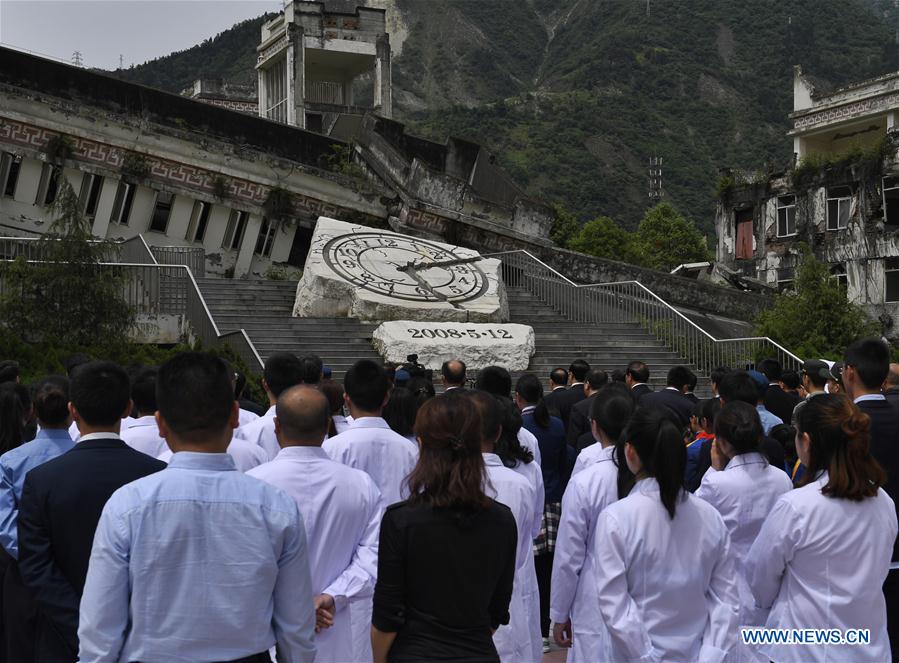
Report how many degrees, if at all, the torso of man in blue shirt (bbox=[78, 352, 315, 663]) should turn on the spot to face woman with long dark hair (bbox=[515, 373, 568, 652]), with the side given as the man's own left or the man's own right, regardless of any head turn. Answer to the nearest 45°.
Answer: approximately 45° to the man's own right

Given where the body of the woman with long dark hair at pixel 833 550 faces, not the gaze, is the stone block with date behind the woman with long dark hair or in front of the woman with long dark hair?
in front

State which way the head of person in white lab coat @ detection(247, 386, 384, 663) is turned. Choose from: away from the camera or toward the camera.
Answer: away from the camera

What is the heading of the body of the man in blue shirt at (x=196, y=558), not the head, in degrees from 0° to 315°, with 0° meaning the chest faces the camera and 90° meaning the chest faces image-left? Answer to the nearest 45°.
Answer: approximately 180°

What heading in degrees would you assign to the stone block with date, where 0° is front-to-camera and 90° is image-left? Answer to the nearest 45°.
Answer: approximately 0°

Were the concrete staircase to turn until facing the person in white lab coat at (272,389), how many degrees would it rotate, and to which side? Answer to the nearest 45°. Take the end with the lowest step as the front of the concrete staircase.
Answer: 0° — it already faces them

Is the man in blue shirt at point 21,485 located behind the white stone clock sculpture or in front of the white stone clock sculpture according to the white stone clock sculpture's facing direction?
in front

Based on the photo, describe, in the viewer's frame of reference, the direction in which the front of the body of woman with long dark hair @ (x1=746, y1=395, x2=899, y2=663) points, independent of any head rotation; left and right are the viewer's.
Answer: facing away from the viewer and to the left of the viewer

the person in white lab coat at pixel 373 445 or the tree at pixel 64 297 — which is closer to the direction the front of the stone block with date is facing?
the person in white lab coat

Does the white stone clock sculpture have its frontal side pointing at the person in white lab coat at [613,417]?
yes

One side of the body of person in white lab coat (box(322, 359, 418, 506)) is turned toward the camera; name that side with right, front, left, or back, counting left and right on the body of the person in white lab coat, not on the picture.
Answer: back

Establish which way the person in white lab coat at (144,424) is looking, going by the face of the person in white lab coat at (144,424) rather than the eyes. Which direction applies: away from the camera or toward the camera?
away from the camera

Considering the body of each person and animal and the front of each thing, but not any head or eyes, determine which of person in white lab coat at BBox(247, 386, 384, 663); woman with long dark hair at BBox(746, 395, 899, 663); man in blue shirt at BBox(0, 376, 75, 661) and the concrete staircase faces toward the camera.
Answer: the concrete staircase
